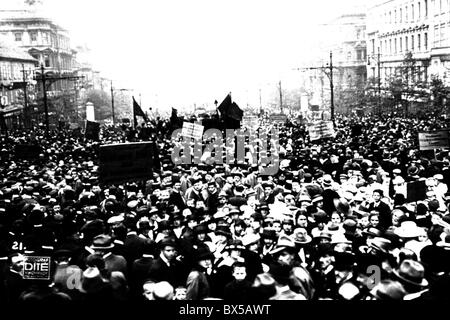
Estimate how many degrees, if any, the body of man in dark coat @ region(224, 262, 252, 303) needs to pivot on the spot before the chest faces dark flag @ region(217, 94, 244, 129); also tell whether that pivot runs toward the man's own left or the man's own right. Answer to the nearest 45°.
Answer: approximately 180°

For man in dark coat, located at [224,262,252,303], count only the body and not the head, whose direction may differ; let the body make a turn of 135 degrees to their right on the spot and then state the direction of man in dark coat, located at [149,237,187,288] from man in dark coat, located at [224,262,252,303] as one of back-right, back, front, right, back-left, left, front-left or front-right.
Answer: front

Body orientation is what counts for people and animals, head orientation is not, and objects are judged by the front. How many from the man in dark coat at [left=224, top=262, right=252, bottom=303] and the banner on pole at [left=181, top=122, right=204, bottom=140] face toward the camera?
2

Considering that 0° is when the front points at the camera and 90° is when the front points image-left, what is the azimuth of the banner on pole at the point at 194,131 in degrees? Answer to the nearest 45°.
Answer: approximately 0°
